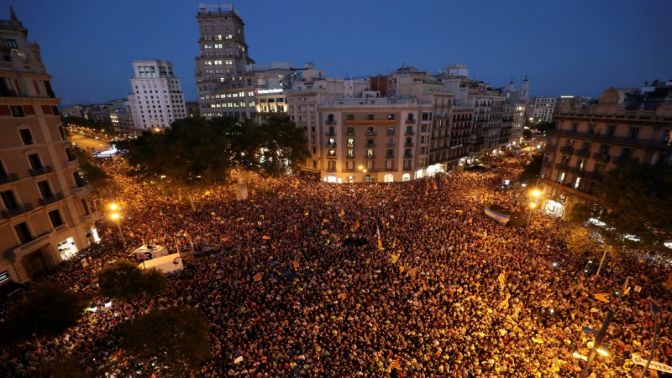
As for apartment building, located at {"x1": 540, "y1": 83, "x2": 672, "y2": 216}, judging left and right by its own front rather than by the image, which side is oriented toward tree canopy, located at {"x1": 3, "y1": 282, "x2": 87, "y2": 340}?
front

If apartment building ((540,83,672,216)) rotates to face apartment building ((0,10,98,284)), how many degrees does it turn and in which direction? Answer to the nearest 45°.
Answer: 0° — it already faces it

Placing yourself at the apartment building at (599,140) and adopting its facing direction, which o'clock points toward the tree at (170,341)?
The tree is roughly at 11 o'clock from the apartment building.

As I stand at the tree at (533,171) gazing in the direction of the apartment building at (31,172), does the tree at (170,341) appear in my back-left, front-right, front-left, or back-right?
front-left

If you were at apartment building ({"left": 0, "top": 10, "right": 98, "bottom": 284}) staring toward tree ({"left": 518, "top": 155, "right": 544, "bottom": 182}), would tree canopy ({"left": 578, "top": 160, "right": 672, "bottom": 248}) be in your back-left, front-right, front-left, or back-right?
front-right

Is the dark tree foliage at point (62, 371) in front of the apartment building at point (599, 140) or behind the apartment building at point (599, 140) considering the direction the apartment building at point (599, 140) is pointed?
in front

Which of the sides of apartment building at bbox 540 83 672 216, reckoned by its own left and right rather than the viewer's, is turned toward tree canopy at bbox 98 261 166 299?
front

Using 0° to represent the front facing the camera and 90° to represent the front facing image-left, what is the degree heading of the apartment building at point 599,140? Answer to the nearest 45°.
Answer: approximately 45°
